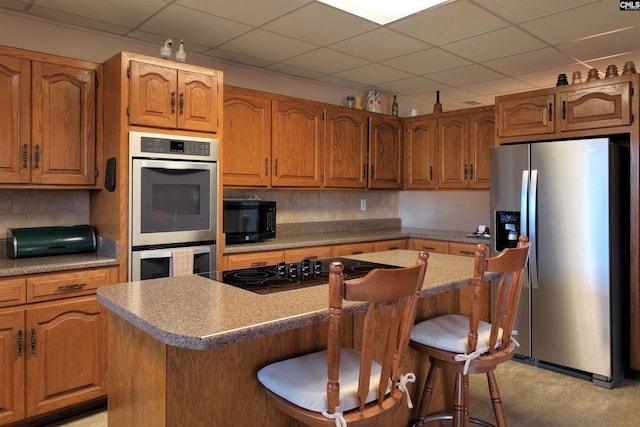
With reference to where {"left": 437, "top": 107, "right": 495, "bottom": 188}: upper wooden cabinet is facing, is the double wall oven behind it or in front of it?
in front

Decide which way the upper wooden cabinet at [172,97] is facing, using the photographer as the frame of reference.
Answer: facing the viewer and to the right of the viewer

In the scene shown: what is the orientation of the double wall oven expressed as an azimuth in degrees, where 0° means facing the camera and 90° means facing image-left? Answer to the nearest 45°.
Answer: approximately 315°

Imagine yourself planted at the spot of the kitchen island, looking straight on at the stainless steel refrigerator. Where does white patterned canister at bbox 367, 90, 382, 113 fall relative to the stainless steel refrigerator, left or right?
left

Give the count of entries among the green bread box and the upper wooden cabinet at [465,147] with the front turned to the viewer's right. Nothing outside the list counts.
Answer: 0

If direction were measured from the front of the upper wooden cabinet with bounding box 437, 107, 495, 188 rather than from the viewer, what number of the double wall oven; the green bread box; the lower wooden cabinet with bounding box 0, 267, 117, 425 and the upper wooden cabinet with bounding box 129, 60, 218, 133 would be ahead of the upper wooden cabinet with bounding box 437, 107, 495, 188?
4

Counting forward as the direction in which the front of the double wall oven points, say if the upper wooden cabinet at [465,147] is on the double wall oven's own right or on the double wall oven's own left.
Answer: on the double wall oven's own left

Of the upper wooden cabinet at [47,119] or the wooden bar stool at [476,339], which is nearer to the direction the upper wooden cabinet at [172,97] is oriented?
the wooden bar stool

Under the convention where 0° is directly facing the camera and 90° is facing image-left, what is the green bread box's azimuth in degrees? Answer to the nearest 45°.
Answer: approximately 0°
